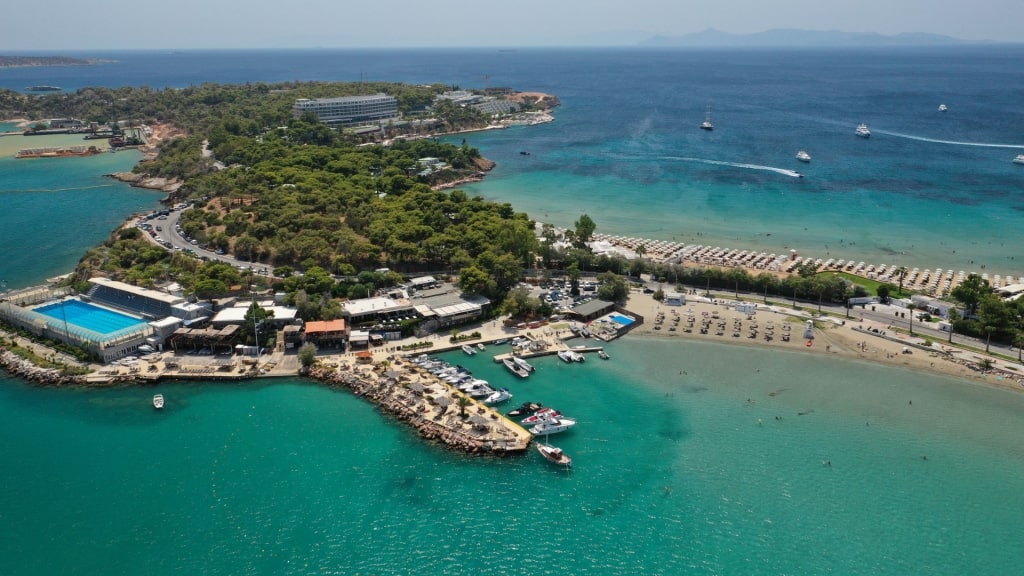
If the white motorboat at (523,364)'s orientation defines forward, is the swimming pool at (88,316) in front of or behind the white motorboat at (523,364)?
behind

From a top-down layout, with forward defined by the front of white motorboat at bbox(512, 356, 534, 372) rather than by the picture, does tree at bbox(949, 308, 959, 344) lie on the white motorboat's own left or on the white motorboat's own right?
on the white motorboat's own left

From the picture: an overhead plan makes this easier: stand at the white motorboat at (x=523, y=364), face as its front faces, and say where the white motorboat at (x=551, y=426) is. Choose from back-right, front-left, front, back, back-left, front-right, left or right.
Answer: front-right

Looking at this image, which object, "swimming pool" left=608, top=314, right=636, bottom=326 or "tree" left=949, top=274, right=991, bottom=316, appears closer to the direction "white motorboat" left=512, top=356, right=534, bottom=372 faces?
the tree

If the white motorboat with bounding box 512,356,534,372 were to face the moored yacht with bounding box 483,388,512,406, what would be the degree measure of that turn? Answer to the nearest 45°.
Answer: approximately 45° to its right

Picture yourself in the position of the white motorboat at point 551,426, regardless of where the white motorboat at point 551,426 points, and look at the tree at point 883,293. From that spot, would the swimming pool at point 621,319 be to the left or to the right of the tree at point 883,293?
left

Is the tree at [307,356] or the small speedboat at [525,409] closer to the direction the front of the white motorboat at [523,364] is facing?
the small speedboat

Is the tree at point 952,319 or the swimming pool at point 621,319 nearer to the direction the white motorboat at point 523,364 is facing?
the tree

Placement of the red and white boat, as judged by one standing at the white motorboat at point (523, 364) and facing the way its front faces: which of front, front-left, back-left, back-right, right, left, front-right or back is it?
front-right

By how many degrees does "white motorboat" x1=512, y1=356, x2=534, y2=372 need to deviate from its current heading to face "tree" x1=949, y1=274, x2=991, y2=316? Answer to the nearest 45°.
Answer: approximately 45° to its left

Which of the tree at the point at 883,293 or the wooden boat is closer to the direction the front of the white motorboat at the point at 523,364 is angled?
the wooden boat
